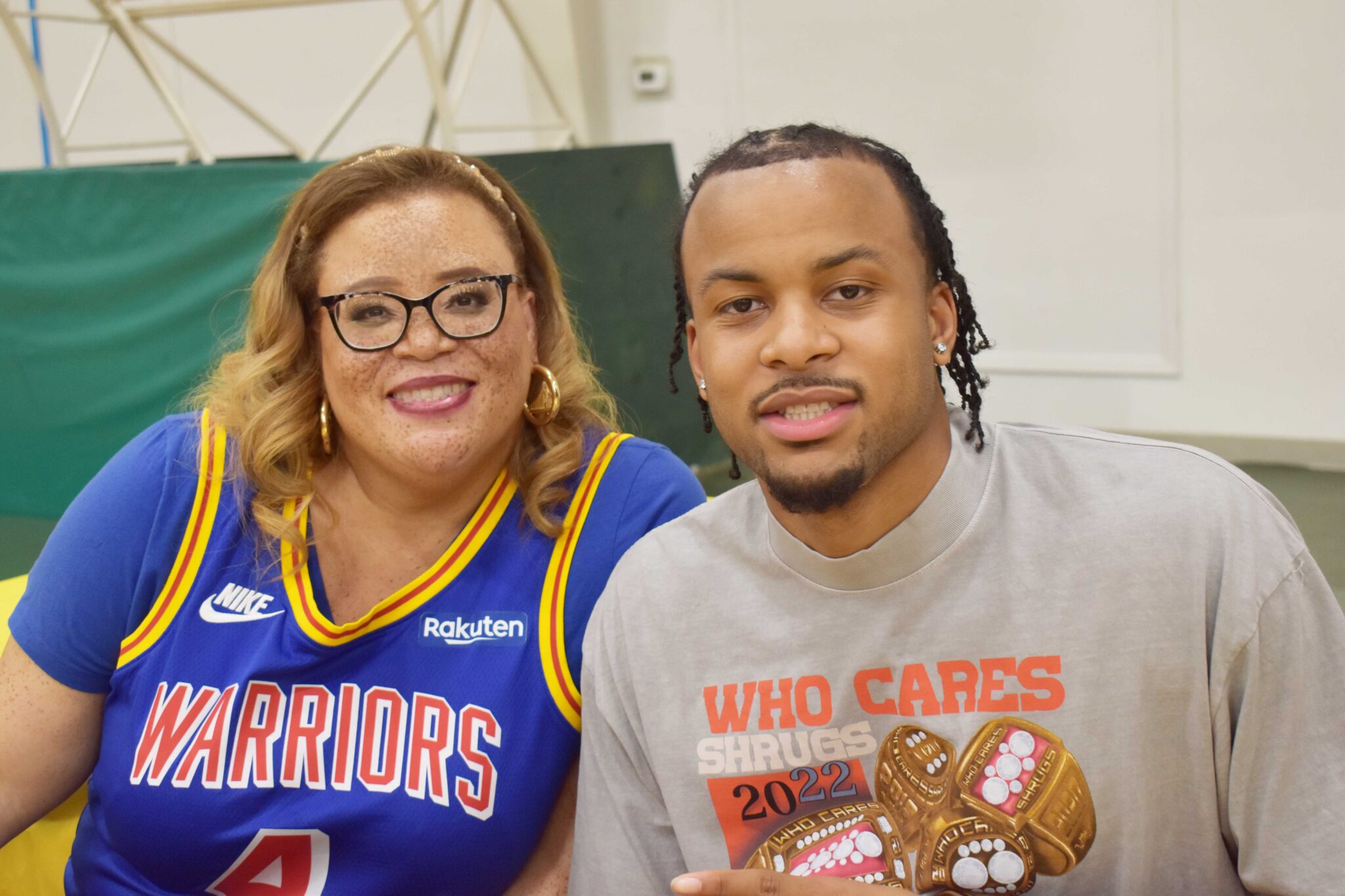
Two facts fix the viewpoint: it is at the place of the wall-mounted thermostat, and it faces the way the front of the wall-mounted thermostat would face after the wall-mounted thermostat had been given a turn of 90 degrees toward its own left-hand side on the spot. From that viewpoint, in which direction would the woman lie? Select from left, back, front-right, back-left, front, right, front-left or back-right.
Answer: right

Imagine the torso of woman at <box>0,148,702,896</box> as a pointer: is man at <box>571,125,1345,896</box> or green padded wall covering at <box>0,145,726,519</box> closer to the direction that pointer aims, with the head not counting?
the man

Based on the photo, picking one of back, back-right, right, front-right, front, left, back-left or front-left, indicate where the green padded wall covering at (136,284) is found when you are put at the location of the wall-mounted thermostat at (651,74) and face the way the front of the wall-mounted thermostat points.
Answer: front-right

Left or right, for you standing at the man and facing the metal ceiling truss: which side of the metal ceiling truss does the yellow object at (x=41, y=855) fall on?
left

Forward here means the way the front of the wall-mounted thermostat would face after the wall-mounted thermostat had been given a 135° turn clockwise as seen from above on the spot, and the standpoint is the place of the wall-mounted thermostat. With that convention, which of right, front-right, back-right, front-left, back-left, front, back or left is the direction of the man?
back-left

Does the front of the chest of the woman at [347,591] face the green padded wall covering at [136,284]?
no

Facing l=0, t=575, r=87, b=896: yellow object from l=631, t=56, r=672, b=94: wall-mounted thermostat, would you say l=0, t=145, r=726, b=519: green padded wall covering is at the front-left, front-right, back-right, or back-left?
front-right

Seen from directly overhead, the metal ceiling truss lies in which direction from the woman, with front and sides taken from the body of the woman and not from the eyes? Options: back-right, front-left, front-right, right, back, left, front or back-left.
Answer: back

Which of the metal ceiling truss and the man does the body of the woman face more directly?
the man

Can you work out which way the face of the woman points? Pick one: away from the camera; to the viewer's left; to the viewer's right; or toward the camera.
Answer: toward the camera

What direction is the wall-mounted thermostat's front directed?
toward the camera

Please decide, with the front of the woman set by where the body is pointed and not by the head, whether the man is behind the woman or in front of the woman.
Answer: in front

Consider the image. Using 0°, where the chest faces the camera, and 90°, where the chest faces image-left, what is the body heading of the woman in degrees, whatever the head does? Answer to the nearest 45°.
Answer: approximately 0°
